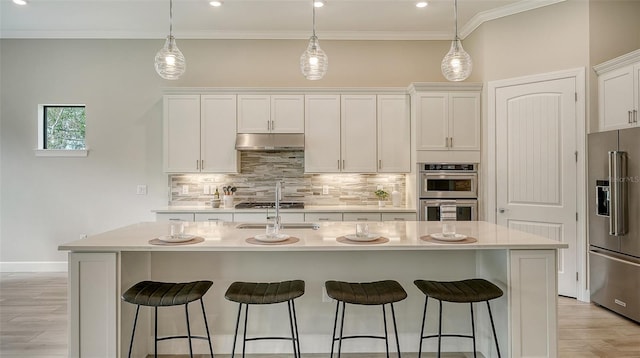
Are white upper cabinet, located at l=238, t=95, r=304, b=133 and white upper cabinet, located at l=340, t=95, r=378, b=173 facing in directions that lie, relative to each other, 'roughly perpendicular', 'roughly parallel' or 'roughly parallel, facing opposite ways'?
roughly parallel

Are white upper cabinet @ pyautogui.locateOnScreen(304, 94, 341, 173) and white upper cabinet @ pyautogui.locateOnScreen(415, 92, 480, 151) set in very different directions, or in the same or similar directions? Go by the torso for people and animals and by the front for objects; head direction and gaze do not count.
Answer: same or similar directions

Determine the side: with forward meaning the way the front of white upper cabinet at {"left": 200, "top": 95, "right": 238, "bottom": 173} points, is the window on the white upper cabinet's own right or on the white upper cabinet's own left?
on the white upper cabinet's own right

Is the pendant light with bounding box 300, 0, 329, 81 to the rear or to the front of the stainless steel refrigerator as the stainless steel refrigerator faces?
to the front

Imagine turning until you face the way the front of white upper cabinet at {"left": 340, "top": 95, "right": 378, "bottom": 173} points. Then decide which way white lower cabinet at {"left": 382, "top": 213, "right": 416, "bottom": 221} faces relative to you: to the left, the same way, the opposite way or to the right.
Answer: the same way

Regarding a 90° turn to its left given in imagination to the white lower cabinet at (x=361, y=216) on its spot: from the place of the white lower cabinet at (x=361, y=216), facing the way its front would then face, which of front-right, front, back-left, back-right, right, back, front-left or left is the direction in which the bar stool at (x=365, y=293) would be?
right

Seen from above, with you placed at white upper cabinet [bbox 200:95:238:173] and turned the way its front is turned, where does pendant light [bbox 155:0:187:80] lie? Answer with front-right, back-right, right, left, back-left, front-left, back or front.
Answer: front

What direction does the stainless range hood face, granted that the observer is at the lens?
facing the viewer

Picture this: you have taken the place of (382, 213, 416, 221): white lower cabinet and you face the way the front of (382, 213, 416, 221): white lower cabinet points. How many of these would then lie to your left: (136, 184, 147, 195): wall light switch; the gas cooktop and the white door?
1

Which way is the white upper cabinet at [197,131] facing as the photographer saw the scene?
facing the viewer

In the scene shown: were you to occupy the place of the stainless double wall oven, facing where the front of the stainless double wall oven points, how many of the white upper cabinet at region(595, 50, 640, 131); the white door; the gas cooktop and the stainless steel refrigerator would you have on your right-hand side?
1

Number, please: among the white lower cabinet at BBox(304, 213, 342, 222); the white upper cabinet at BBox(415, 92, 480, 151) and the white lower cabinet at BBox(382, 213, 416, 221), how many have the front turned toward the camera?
3

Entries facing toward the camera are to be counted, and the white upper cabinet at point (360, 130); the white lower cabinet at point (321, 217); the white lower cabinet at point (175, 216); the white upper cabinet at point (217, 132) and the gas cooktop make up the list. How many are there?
5

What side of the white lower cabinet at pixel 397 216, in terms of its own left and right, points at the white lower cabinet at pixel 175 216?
right

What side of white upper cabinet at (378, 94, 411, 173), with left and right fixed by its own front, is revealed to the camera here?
front

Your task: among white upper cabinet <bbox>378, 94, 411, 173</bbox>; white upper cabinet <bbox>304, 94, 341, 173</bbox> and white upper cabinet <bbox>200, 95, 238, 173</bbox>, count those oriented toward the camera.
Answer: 3

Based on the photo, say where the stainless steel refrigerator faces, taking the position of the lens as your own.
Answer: facing the viewer and to the left of the viewer

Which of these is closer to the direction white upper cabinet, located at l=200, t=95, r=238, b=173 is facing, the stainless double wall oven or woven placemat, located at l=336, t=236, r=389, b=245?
the woven placemat

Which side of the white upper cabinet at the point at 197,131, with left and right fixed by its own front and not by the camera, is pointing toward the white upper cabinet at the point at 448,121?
left

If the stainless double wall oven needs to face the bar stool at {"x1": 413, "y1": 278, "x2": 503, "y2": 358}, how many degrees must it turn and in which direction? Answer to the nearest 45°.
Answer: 0° — it already faces it

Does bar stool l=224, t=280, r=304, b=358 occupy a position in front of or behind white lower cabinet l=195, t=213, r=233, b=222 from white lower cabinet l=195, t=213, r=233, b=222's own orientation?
in front

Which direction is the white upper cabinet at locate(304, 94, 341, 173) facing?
toward the camera
